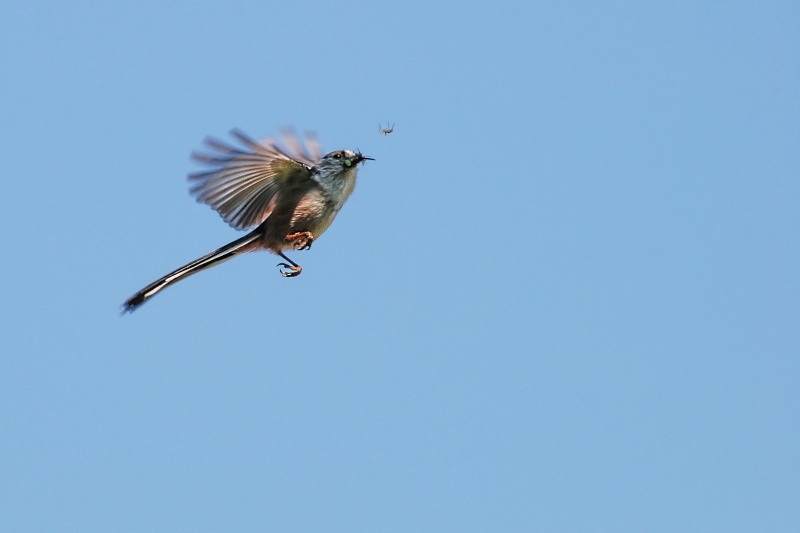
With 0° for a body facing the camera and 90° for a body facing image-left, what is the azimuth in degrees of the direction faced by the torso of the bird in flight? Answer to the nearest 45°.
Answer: approximately 270°
